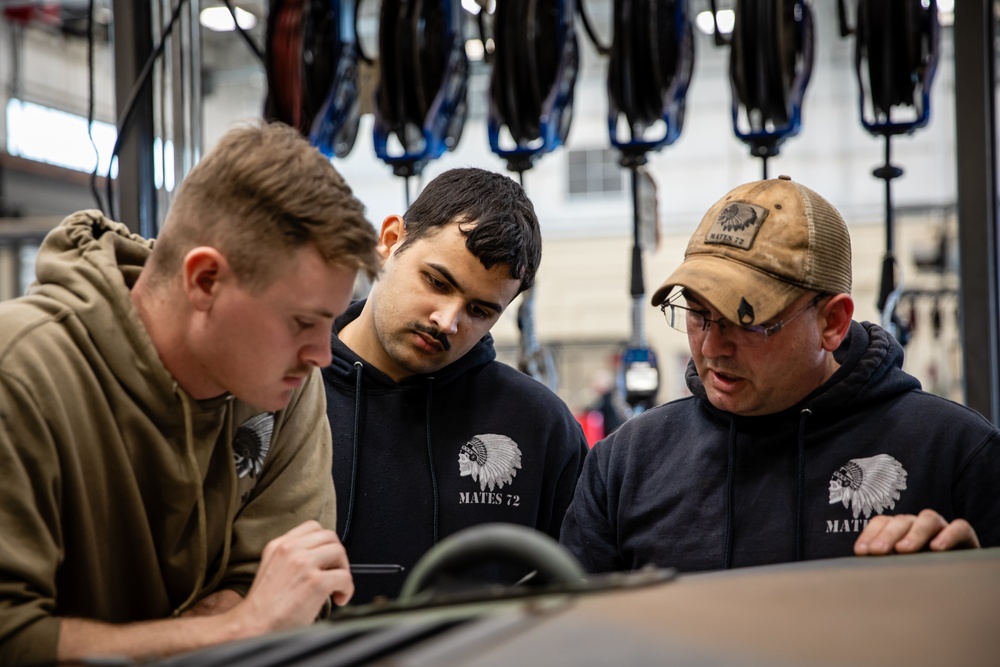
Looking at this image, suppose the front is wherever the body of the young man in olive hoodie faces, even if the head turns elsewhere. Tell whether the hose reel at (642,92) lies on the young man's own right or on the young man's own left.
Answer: on the young man's own left

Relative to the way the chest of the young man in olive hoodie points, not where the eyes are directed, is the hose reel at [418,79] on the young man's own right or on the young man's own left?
on the young man's own left

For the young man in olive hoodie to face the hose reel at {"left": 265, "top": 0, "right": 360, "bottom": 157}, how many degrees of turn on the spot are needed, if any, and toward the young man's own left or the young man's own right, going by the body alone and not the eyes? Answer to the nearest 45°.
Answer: approximately 135° to the young man's own left

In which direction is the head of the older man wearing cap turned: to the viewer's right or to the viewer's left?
to the viewer's left

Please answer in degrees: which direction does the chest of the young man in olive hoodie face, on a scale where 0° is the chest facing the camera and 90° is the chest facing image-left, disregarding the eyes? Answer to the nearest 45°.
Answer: approximately 315°

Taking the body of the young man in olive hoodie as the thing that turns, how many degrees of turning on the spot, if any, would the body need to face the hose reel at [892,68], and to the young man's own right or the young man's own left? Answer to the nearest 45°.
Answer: approximately 90° to the young man's own left
